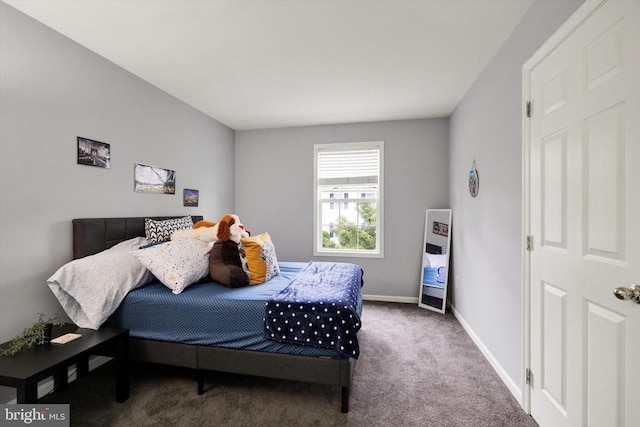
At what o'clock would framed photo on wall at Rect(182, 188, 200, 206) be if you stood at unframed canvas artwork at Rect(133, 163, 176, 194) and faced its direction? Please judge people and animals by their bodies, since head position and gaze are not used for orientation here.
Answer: The framed photo on wall is roughly at 9 o'clock from the unframed canvas artwork.

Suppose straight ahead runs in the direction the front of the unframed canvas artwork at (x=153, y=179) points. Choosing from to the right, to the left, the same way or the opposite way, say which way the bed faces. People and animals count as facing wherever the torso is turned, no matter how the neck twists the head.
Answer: the same way

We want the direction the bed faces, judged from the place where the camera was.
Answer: facing the viewer and to the right of the viewer

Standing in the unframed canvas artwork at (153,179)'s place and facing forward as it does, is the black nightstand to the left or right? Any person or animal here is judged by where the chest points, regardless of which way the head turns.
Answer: on its right

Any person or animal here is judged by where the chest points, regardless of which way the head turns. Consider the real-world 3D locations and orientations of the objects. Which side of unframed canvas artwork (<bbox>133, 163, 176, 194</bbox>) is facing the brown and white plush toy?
front

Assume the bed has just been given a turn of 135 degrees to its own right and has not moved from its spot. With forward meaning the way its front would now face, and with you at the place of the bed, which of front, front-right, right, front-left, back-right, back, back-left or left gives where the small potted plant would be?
front

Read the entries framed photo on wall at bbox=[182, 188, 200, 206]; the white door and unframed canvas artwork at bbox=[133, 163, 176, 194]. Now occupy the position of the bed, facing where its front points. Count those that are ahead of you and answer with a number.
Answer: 1

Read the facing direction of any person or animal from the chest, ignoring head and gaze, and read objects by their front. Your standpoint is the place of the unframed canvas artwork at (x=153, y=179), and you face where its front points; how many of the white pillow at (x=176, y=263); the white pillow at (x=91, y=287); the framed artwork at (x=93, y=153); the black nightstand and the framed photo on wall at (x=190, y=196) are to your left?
1

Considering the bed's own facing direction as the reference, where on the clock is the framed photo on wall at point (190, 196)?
The framed photo on wall is roughly at 7 o'clock from the bed.

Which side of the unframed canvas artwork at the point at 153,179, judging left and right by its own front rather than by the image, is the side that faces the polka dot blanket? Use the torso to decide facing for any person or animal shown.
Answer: front

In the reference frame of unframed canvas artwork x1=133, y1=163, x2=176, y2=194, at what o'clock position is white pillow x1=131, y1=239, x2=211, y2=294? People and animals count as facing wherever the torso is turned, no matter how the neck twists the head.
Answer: The white pillow is roughly at 1 o'clock from the unframed canvas artwork.

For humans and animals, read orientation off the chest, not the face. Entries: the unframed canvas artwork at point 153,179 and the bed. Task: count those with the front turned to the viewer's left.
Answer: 0
